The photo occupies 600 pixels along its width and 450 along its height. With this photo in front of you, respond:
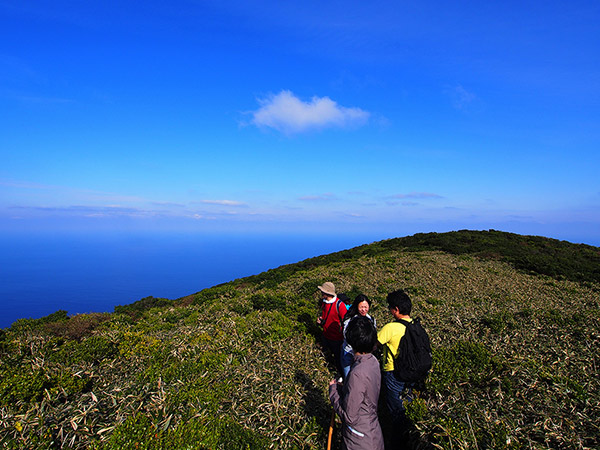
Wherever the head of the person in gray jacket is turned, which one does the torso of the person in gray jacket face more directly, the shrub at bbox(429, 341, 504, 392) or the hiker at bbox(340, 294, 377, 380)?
the hiker

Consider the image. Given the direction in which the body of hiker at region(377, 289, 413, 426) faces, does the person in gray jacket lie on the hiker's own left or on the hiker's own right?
on the hiker's own left

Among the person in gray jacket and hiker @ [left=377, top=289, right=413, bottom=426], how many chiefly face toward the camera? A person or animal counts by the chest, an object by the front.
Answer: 0

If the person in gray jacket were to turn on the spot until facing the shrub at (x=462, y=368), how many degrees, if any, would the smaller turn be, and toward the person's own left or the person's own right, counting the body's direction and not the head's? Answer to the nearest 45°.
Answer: approximately 90° to the person's own right

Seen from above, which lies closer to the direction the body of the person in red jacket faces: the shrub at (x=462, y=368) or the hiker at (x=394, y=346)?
the hiker

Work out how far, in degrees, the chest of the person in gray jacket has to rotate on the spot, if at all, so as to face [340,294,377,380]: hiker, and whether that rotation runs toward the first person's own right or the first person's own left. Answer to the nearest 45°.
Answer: approximately 45° to the first person's own right

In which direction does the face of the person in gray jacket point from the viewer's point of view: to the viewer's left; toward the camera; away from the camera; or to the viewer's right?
away from the camera

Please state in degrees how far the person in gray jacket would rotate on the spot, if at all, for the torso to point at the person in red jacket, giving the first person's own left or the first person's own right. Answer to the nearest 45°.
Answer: approximately 45° to the first person's own right

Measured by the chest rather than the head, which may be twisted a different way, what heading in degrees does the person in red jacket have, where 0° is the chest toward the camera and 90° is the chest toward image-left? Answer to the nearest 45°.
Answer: approximately 45°

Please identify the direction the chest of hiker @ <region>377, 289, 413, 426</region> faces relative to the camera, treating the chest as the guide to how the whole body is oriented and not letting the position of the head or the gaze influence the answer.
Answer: to the viewer's left

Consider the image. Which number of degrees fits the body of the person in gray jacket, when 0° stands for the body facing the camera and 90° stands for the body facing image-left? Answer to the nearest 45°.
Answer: approximately 135°
